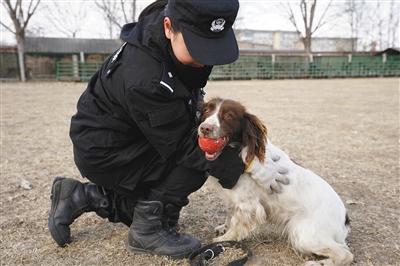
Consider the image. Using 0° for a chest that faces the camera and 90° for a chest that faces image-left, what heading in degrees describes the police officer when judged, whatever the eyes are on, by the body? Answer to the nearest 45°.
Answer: approximately 270°

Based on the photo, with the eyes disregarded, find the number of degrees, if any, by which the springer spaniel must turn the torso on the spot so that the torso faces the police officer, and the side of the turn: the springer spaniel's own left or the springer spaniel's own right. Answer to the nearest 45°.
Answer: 0° — it already faces them

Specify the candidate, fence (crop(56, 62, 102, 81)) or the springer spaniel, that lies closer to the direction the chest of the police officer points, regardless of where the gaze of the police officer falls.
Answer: the springer spaniel

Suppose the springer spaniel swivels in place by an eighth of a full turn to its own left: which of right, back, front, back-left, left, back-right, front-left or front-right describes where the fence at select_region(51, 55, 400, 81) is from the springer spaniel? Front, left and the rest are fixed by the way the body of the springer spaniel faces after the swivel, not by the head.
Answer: back-right

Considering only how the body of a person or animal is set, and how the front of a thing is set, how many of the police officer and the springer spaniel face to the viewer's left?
1

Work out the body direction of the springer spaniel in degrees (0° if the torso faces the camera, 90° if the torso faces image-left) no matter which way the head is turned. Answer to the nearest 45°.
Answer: approximately 90°

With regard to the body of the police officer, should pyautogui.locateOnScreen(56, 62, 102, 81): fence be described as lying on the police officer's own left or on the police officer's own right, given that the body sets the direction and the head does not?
on the police officer's own left

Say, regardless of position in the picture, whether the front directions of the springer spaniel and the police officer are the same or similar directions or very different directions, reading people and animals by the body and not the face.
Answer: very different directions
